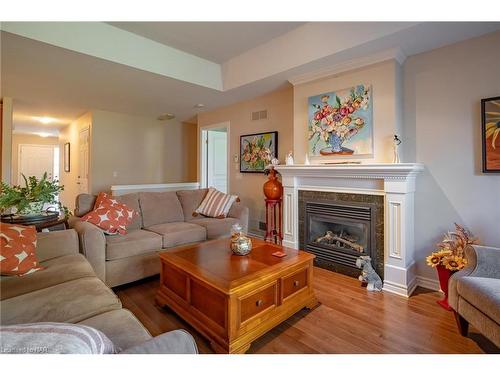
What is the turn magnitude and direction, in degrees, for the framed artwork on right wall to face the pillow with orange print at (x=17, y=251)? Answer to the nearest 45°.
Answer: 0° — it already faces it

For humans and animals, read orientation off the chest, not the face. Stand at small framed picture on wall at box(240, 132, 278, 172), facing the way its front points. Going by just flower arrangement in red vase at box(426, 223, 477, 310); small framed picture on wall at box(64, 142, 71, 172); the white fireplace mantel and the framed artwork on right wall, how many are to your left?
3

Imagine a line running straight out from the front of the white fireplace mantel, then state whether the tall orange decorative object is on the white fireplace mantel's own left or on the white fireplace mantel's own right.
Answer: on the white fireplace mantel's own right

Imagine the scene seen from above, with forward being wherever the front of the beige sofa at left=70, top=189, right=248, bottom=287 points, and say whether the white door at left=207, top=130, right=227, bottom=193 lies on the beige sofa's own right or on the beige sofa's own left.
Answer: on the beige sofa's own left

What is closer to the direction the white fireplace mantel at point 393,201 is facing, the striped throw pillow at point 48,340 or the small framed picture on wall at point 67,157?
the striped throw pillow

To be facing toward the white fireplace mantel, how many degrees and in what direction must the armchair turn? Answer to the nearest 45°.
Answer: approximately 90° to its right
